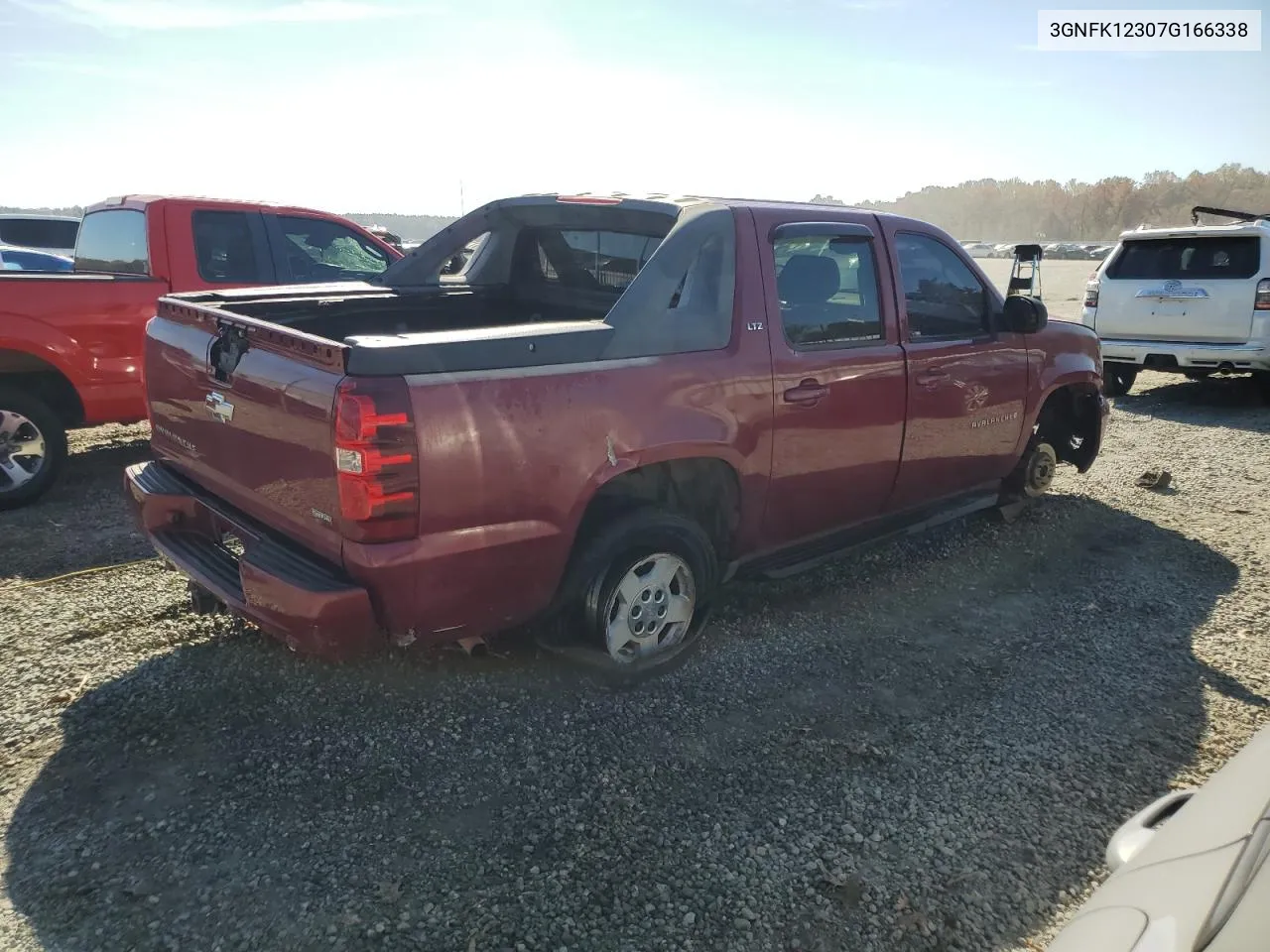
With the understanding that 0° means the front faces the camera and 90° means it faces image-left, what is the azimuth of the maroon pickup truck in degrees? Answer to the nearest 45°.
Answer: approximately 225°

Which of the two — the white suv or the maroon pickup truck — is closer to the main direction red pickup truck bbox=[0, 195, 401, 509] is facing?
the white suv

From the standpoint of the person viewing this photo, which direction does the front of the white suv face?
facing away from the viewer

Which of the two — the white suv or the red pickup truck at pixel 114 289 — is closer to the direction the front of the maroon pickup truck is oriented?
the white suv

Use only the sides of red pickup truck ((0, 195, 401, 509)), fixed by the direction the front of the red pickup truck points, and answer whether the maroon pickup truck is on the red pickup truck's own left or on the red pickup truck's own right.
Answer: on the red pickup truck's own right

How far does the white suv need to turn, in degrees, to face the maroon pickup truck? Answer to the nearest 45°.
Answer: approximately 180°

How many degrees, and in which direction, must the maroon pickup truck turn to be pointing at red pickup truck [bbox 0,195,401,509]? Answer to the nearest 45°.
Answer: approximately 90° to its left

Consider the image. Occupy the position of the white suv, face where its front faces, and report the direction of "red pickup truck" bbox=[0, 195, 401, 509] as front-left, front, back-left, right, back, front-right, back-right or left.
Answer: back-left
